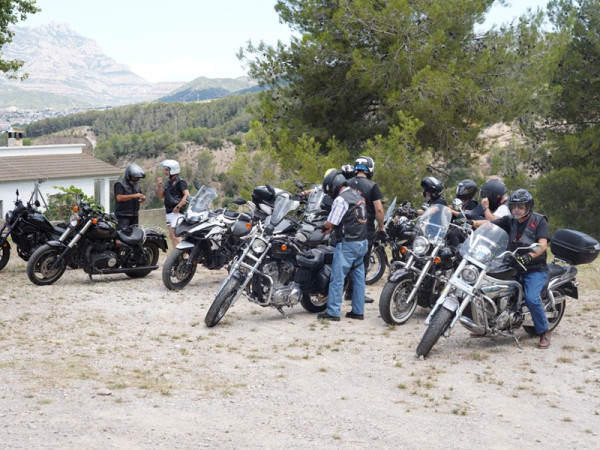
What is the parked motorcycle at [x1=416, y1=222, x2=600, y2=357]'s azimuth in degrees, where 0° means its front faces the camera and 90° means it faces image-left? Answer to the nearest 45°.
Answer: approximately 45°

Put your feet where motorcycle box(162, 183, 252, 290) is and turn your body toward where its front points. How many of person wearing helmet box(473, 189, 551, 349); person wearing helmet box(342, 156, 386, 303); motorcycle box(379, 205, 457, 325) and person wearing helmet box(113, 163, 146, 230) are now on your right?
1

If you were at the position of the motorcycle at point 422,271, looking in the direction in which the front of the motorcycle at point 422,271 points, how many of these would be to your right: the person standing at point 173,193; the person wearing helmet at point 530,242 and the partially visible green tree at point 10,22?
2

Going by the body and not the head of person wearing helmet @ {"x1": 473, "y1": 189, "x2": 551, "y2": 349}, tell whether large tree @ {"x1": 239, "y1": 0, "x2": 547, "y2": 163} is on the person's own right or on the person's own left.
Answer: on the person's own right

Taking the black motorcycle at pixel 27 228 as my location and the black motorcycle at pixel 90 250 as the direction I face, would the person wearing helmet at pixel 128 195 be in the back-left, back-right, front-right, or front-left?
front-left

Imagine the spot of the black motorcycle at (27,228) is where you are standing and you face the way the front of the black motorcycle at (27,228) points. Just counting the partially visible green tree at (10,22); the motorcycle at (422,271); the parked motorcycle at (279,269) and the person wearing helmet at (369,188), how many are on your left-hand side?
3

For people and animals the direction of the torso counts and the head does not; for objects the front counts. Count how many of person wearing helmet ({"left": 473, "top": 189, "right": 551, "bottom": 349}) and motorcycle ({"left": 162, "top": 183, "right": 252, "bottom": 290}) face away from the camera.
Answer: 0

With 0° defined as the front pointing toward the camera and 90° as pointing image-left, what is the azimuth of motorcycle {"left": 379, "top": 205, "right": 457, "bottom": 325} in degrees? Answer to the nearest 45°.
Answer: approximately 45°

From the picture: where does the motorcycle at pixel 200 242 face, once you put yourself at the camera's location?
facing the viewer and to the left of the viewer
